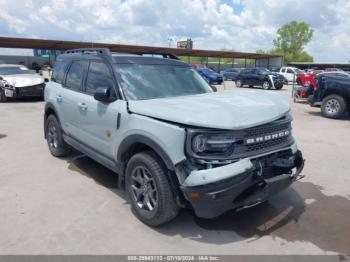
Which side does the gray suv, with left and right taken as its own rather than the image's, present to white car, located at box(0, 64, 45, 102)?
back

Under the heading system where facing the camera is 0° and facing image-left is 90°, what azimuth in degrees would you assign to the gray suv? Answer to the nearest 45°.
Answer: approximately 315°
